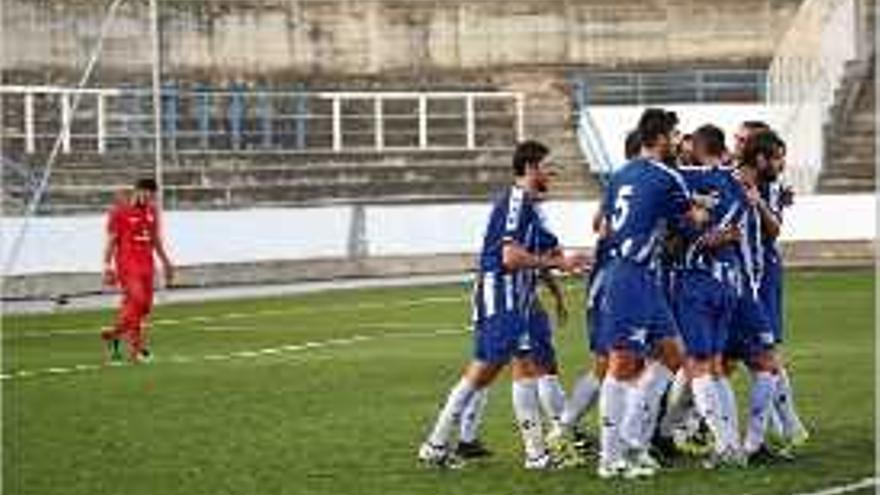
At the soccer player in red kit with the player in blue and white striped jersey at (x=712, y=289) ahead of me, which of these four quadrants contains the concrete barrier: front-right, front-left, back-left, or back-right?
back-left

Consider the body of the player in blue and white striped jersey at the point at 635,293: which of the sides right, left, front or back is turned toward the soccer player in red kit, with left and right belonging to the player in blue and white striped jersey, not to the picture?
left

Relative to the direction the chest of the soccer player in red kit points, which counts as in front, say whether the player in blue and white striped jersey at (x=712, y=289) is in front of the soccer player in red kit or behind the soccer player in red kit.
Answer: in front

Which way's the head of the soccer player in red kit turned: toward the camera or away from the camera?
toward the camera

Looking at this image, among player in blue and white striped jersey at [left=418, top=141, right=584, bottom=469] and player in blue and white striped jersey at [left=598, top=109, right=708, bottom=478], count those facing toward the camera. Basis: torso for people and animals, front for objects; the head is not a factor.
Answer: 0

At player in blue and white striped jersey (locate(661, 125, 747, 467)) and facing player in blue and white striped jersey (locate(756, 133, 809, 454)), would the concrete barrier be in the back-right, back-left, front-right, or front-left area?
front-left

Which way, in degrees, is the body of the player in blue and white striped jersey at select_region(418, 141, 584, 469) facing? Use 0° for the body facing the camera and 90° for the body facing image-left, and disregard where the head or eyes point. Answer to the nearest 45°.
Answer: approximately 270°

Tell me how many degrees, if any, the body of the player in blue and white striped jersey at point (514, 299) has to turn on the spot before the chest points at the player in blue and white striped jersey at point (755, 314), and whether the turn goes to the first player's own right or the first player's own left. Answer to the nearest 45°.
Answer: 0° — they already face them

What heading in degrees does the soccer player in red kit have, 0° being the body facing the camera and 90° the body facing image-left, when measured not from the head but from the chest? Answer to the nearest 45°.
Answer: approximately 315°

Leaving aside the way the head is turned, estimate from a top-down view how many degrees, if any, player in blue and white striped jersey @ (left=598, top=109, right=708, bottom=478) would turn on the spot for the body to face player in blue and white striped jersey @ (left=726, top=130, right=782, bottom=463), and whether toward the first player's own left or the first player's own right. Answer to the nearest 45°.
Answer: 0° — they already face them

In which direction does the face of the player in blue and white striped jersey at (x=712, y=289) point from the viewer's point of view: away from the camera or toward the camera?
away from the camera

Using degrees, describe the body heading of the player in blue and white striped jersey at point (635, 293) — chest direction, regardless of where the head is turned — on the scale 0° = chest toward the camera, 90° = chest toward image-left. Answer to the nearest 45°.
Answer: approximately 225°

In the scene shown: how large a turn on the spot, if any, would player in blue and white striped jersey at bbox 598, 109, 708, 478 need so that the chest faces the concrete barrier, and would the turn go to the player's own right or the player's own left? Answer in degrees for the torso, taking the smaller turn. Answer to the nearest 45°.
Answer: approximately 45° to the player's own left

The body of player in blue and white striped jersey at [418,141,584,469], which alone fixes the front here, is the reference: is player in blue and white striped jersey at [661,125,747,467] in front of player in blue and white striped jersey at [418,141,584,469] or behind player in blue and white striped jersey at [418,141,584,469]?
in front
